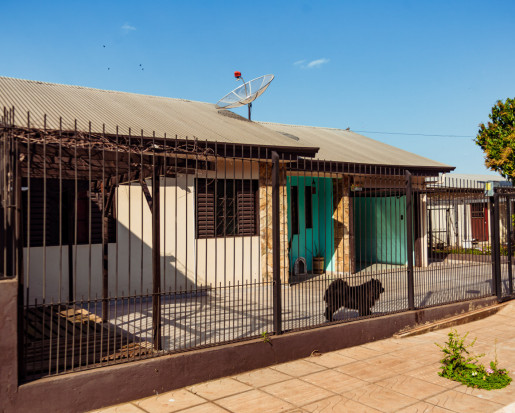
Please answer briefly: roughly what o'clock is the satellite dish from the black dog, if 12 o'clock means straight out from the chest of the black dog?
The satellite dish is roughly at 8 o'clock from the black dog.

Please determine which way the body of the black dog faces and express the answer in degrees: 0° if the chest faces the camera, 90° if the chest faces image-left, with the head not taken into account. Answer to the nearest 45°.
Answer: approximately 270°

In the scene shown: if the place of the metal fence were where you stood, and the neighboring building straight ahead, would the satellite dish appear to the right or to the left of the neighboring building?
left

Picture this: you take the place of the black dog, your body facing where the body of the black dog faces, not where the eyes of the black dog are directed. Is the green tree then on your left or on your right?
on your left

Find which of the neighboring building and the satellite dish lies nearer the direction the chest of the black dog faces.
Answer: the neighboring building

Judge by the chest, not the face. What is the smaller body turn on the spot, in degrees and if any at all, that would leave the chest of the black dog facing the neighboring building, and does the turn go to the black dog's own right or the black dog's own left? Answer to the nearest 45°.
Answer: approximately 90° to the black dog's own left

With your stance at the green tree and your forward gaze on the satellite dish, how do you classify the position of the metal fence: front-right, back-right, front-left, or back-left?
front-left

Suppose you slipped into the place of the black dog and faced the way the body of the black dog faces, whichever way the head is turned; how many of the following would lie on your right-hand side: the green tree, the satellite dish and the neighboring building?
0

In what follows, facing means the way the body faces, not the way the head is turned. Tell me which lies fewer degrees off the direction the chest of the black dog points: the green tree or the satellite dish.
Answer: the green tree

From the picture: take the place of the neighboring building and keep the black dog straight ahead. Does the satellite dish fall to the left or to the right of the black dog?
right
